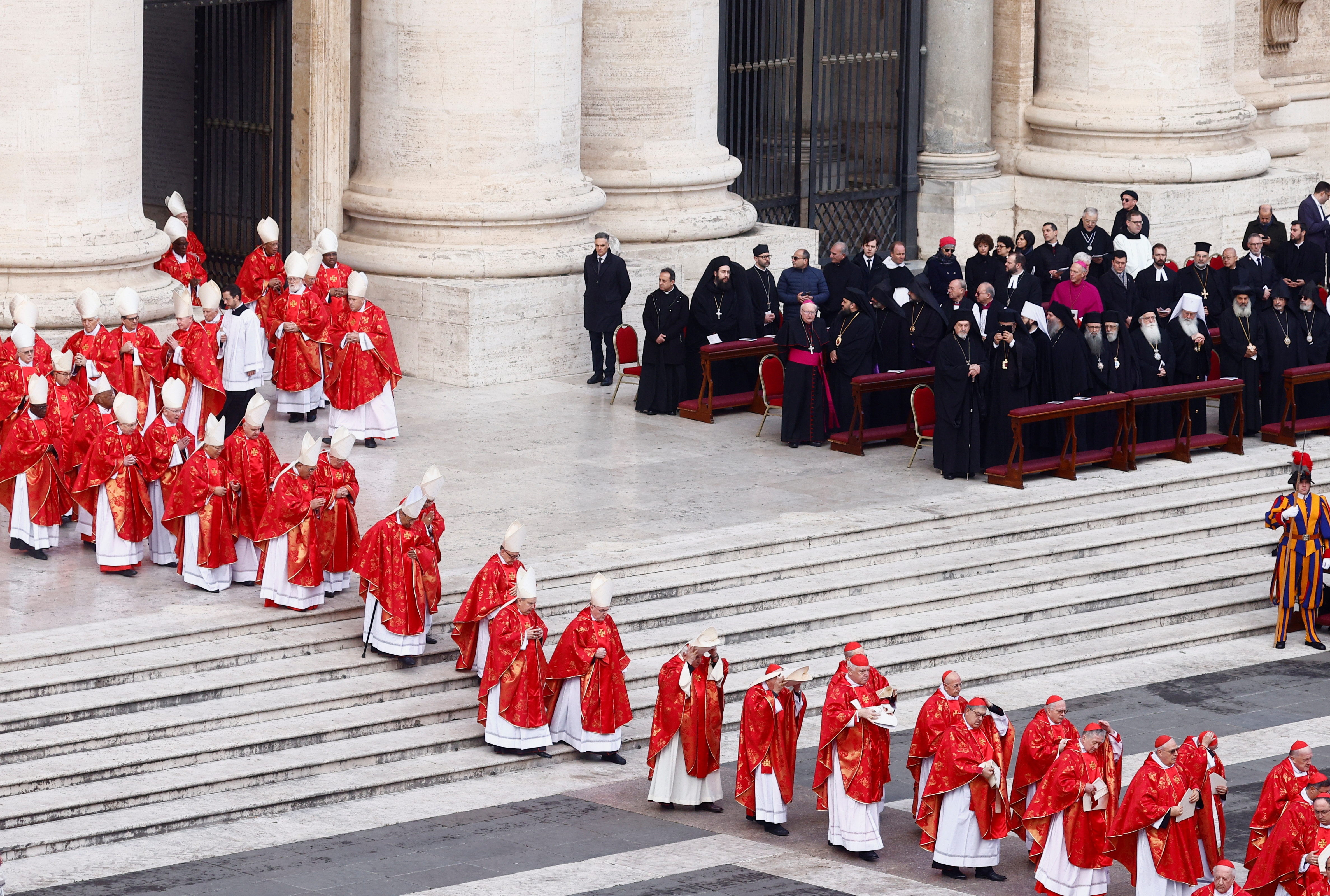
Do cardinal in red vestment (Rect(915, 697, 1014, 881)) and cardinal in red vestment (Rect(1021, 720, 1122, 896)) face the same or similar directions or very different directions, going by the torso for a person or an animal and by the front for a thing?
same or similar directions

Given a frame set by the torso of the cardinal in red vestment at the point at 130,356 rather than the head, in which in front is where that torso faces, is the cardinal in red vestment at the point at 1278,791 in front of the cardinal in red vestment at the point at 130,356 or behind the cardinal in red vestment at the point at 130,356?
in front

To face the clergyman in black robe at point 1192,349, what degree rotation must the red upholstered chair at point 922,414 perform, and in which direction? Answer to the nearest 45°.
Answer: approximately 90° to its left

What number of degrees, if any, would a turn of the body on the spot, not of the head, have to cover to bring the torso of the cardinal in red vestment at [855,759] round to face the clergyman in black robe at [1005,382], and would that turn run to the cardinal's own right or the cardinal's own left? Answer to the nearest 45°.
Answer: approximately 135° to the cardinal's own left

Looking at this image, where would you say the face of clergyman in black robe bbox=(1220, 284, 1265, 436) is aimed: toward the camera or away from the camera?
toward the camera

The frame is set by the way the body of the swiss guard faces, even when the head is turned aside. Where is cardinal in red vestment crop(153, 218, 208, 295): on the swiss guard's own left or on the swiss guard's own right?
on the swiss guard's own right

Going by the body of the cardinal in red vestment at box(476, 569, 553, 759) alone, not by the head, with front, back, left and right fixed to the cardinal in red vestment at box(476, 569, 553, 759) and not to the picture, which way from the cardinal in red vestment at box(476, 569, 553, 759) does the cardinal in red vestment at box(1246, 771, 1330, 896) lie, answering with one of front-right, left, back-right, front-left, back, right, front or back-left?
front

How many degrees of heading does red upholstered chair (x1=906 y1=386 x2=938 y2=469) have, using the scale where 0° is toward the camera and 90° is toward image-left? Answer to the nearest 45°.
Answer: approximately 315°

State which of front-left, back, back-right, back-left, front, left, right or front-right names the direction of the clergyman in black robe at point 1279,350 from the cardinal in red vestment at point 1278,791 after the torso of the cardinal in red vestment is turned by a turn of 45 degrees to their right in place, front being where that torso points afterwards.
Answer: back

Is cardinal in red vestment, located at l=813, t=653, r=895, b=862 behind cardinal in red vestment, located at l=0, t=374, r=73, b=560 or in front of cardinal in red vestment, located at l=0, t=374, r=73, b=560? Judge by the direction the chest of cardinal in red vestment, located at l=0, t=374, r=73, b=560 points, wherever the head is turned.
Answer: in front

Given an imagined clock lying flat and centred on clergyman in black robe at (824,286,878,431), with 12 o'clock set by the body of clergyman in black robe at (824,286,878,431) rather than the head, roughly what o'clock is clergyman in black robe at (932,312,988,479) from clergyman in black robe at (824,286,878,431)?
clergyman in black robe at (932,312,988,479) is roughly at 9 o'clock from clergyman in black robe at (824,286,878,431).

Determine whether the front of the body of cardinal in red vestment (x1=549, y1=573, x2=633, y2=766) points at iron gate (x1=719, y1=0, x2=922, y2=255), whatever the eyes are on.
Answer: no

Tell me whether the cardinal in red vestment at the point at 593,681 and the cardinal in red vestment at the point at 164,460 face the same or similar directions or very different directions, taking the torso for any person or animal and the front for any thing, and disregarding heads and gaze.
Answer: same or similar directions

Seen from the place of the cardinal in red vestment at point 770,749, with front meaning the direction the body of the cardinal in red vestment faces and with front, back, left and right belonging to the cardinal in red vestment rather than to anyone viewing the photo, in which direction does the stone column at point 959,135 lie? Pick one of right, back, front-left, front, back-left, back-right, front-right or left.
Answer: back-left

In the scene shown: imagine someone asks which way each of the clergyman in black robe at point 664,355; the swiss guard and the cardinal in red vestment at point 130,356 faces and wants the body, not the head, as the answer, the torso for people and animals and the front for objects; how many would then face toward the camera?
3

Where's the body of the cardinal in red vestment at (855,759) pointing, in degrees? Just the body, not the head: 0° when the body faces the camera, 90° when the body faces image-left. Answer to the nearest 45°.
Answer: approximately 315°
